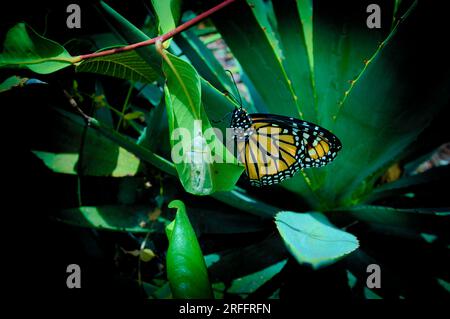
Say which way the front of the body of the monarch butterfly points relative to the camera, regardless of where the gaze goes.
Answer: to the viewer's left
